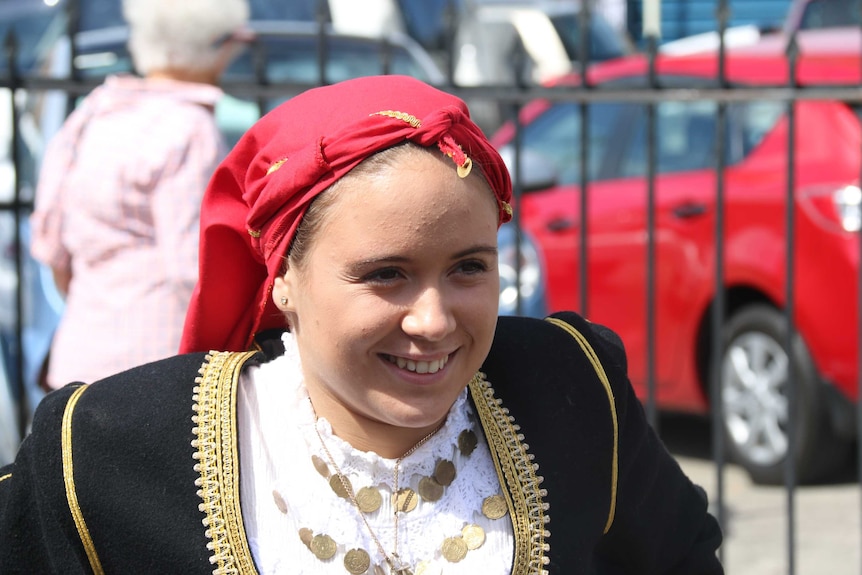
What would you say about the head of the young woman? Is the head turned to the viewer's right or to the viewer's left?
to the viewer's right

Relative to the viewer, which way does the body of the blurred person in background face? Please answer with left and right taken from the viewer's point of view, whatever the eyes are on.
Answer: facing away from the viewer and to the right of the viewer

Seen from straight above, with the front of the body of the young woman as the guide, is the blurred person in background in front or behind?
behind

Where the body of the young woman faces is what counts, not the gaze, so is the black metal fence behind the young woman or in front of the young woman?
behind

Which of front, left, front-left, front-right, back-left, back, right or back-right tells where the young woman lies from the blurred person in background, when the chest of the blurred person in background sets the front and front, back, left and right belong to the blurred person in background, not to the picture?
back-right

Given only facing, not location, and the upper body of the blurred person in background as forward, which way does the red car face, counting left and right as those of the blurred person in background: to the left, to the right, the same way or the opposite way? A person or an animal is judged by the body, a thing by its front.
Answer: to the left

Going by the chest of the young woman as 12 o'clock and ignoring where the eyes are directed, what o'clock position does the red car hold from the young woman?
The red car is roughly at 7 o'clock from the young woman.

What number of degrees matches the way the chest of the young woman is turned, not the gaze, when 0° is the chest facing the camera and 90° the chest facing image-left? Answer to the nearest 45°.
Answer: approximately 0°

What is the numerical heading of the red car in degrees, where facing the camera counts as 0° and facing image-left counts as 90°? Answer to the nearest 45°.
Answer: approximately 135°
